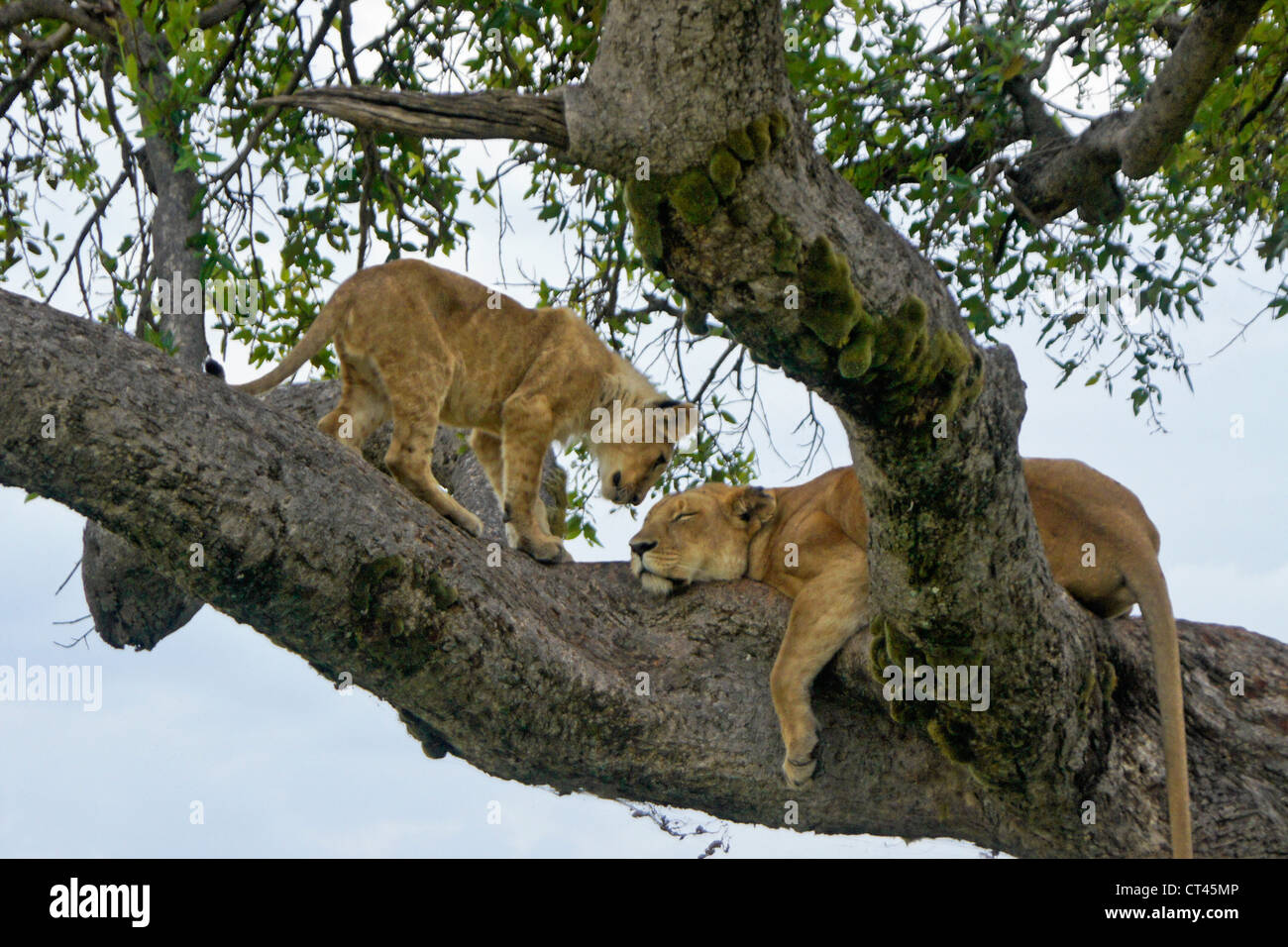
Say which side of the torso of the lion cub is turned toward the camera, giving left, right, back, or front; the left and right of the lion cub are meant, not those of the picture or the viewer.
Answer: right

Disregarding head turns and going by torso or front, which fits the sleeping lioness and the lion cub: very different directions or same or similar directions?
very different directions

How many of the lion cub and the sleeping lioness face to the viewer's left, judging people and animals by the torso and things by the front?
1

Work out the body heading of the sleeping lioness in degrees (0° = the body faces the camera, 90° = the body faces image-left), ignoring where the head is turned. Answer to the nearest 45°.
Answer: approximately 90°
